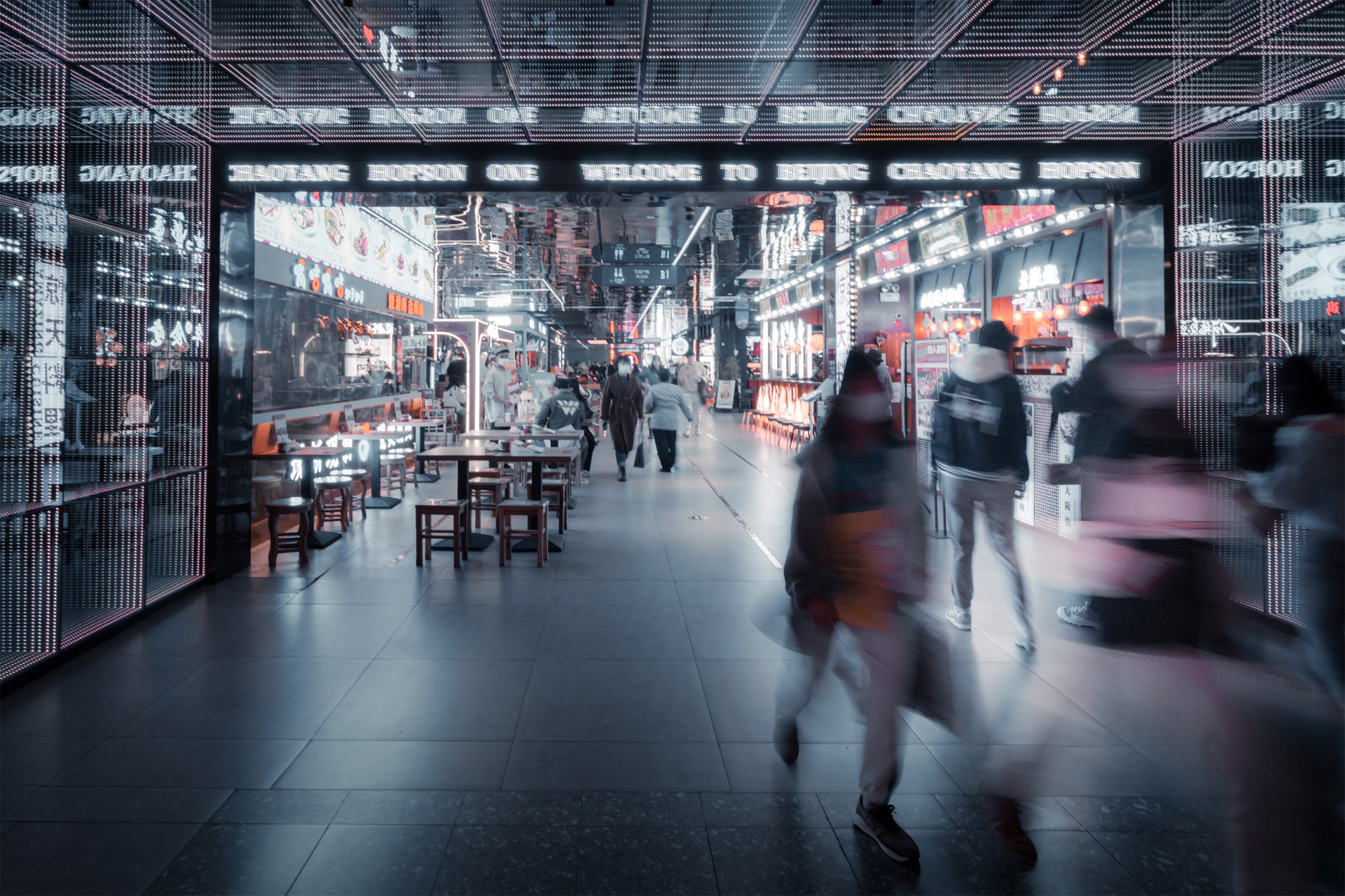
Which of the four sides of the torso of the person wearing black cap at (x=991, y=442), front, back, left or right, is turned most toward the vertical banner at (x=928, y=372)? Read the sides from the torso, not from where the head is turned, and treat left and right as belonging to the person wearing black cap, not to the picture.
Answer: front

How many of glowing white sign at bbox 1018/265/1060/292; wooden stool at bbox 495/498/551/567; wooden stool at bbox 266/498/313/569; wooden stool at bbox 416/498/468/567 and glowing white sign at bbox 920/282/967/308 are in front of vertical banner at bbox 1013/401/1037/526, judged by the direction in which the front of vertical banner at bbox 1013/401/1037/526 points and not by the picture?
3

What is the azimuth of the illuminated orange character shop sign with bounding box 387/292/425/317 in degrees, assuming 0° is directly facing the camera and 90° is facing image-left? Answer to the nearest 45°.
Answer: approximately 315°

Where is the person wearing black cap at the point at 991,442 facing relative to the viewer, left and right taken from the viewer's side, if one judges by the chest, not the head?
facing away from the viewer

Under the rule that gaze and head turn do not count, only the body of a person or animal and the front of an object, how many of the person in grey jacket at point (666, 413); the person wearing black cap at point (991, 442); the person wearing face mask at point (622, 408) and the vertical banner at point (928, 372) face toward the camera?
2

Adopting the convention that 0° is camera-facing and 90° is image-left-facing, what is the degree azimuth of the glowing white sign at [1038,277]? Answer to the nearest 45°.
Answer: approximately 45°
